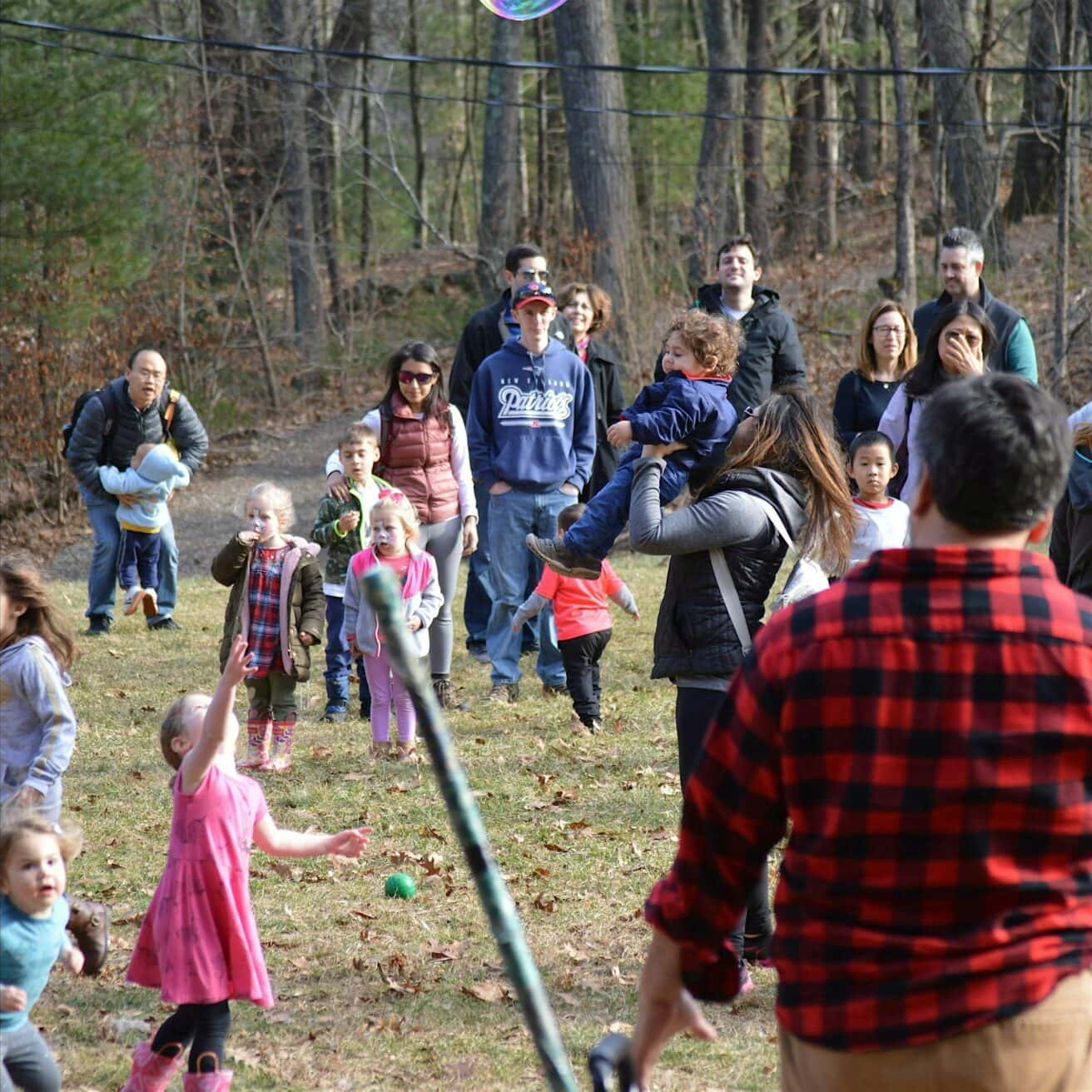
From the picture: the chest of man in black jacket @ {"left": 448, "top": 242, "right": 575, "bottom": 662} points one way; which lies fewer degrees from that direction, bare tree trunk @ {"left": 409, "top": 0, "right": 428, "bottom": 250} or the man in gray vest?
the man in gray vest

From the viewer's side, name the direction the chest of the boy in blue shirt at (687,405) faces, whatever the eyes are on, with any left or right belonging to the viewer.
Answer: facing to the left of the viewer

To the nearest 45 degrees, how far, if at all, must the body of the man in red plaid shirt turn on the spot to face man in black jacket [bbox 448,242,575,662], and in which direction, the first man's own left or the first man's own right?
0° — they already face them

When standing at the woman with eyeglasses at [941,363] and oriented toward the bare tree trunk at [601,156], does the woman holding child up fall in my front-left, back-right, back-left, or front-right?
back-left

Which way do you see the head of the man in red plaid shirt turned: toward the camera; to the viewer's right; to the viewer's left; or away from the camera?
away from the camera

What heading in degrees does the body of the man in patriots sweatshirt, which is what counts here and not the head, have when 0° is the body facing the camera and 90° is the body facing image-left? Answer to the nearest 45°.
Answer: approximately 0°

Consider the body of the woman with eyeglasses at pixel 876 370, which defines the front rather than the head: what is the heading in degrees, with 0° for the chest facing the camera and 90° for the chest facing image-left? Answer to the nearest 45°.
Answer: approximately 0°

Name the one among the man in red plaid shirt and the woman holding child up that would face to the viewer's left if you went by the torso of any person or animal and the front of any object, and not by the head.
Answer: the woman holding child up

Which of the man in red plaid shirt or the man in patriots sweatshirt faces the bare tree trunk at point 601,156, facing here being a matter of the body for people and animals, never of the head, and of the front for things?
the man in red plaid shirt

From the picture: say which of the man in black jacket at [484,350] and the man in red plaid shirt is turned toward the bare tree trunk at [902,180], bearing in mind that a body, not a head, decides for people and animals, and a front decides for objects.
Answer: the man in red plaid shirt

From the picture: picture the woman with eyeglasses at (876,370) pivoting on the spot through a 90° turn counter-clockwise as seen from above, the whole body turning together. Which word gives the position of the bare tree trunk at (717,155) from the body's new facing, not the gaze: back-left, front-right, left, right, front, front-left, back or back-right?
left
